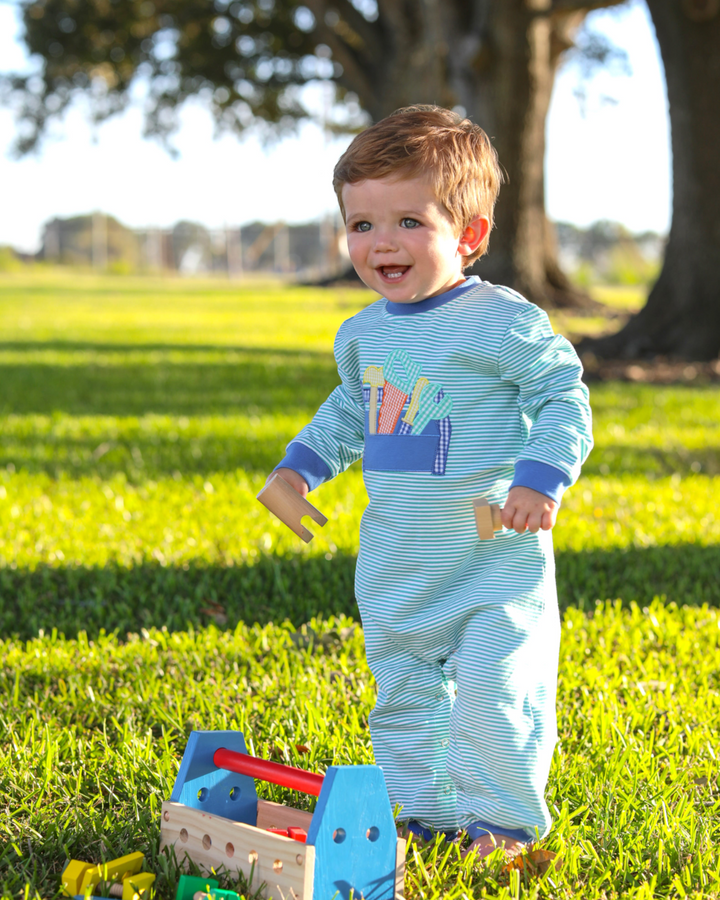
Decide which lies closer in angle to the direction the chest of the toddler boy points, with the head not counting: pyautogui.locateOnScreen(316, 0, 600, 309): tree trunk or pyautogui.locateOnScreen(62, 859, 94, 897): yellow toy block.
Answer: the yellow toy block

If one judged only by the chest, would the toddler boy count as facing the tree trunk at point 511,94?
no

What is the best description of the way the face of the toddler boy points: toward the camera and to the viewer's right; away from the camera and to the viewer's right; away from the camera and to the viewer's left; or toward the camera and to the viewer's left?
toward the camera and to the viewer's left

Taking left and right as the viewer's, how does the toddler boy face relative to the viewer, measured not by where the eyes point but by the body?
facing the viewer and to the left of the viewer

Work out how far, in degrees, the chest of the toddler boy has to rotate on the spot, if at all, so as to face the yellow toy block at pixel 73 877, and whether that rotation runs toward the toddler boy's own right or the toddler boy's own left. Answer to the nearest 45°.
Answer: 0° — they already face it

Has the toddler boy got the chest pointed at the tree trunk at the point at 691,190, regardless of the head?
no

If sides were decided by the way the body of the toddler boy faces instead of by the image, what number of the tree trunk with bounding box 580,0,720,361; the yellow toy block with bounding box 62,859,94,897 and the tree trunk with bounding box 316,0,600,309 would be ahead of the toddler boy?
1
